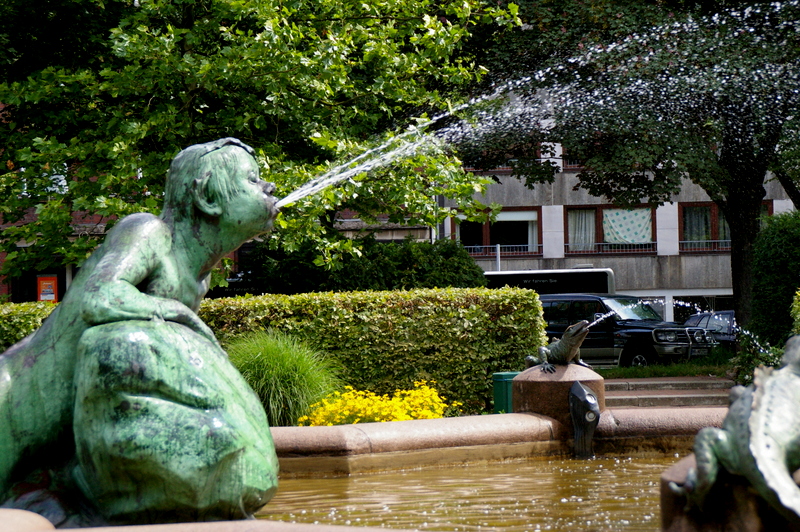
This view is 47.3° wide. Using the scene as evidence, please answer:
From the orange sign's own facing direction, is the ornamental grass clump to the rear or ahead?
ahead

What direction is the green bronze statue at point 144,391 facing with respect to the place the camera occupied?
facing to the right of the viewer

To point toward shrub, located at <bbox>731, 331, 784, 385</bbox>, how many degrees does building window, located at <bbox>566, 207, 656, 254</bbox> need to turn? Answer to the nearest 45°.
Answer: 0° — it already faces it

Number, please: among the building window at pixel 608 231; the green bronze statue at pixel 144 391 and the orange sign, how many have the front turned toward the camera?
2

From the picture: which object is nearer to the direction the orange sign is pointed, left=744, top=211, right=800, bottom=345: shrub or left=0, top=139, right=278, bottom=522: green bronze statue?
the green bronze statue

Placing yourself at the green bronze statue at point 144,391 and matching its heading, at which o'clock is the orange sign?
The orange sign is roughly at 9 o'clock from the green bronze statue.

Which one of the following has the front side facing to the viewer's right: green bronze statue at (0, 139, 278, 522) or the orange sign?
the green bronze statue

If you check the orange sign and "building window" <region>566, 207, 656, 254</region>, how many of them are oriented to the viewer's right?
0

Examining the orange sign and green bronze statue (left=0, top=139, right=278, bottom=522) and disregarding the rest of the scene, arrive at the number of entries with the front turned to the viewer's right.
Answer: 1

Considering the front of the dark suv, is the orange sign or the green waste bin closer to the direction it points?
the green waste bin

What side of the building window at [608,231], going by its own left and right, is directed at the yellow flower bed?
front

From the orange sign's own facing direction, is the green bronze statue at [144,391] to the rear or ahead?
ahead

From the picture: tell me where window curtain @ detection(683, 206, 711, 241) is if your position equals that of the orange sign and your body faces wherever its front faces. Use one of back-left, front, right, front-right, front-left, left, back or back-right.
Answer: left

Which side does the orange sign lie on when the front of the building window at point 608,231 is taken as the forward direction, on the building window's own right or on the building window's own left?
on the building window's own right

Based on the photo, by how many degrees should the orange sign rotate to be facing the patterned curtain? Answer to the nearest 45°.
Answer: approximately 90° to its left
